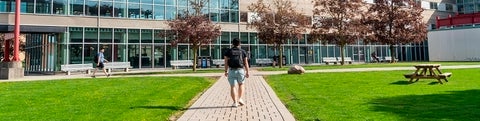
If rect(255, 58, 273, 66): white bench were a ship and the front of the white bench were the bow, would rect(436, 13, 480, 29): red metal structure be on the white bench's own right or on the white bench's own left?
on the white bench's own left

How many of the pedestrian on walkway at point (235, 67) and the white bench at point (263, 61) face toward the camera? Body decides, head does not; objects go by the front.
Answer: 1

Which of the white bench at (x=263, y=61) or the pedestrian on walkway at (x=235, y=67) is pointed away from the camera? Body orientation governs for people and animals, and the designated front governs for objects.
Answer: the pedestrian on walkway

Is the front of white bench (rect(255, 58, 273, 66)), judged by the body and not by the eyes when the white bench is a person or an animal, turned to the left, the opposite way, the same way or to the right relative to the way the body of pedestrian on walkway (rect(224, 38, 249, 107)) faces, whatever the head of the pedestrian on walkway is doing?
the opposite way

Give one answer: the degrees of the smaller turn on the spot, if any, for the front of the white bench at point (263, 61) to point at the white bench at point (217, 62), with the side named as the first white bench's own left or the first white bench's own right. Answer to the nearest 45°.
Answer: approximately 45° to the first white bench's own right

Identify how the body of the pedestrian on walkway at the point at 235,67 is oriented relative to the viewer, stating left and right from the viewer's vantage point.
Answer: facing away from the viewer

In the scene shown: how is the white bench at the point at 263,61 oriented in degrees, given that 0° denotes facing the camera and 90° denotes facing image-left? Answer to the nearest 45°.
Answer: approximately 0°

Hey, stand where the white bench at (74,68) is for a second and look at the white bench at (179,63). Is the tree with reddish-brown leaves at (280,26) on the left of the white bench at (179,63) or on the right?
right

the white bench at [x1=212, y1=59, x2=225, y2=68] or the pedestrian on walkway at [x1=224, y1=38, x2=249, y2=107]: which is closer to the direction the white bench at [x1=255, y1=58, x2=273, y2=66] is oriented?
the pedestrian on walkway

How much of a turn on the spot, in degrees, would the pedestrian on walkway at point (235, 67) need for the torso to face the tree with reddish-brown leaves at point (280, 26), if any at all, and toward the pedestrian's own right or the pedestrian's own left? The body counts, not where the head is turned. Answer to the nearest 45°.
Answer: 0° — they already face it
